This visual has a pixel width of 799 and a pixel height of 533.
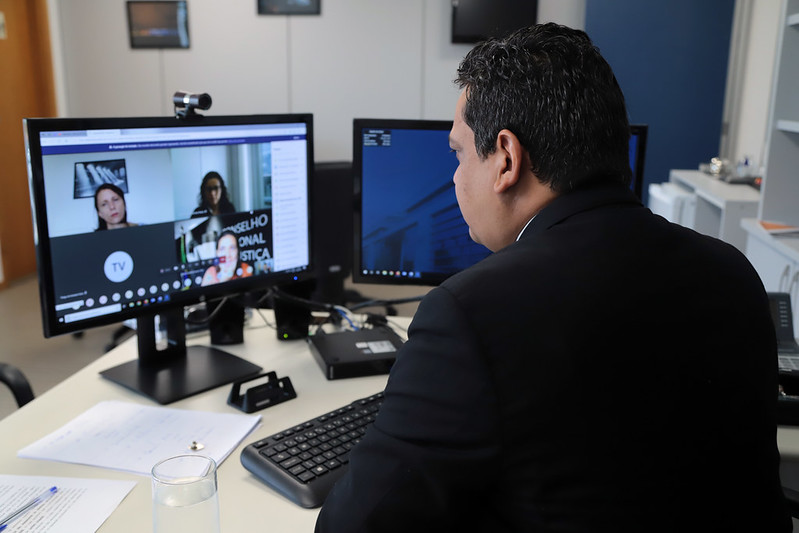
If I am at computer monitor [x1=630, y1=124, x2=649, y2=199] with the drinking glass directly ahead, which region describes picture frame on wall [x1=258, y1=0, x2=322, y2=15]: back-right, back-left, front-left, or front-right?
back-right

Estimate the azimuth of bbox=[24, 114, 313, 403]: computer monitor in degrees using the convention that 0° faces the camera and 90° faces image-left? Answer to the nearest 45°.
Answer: approximately 315°

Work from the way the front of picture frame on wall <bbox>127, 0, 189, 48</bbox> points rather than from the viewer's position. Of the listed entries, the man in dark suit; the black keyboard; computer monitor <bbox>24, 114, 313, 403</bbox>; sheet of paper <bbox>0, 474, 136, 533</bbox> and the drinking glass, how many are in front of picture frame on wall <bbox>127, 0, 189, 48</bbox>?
5

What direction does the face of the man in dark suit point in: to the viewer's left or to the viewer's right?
to the viewer's left

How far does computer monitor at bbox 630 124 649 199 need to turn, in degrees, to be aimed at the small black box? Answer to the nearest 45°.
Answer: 0° — it already faces it

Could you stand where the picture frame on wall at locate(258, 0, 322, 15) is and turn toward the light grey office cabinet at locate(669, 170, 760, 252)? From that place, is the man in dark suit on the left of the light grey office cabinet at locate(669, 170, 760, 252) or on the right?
right

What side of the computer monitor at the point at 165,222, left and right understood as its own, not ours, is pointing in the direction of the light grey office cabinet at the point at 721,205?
left

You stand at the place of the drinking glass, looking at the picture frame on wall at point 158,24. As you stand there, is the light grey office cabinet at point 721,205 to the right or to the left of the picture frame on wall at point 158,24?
right

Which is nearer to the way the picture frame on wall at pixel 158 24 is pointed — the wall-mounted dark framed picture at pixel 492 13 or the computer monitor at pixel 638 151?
the computer monitor

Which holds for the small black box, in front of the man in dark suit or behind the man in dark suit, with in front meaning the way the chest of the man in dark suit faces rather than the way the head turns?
in front

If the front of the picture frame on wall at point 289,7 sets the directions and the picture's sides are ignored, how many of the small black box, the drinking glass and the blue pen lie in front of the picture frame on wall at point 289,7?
3

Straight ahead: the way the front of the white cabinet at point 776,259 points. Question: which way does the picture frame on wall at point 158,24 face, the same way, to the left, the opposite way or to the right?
to the left
